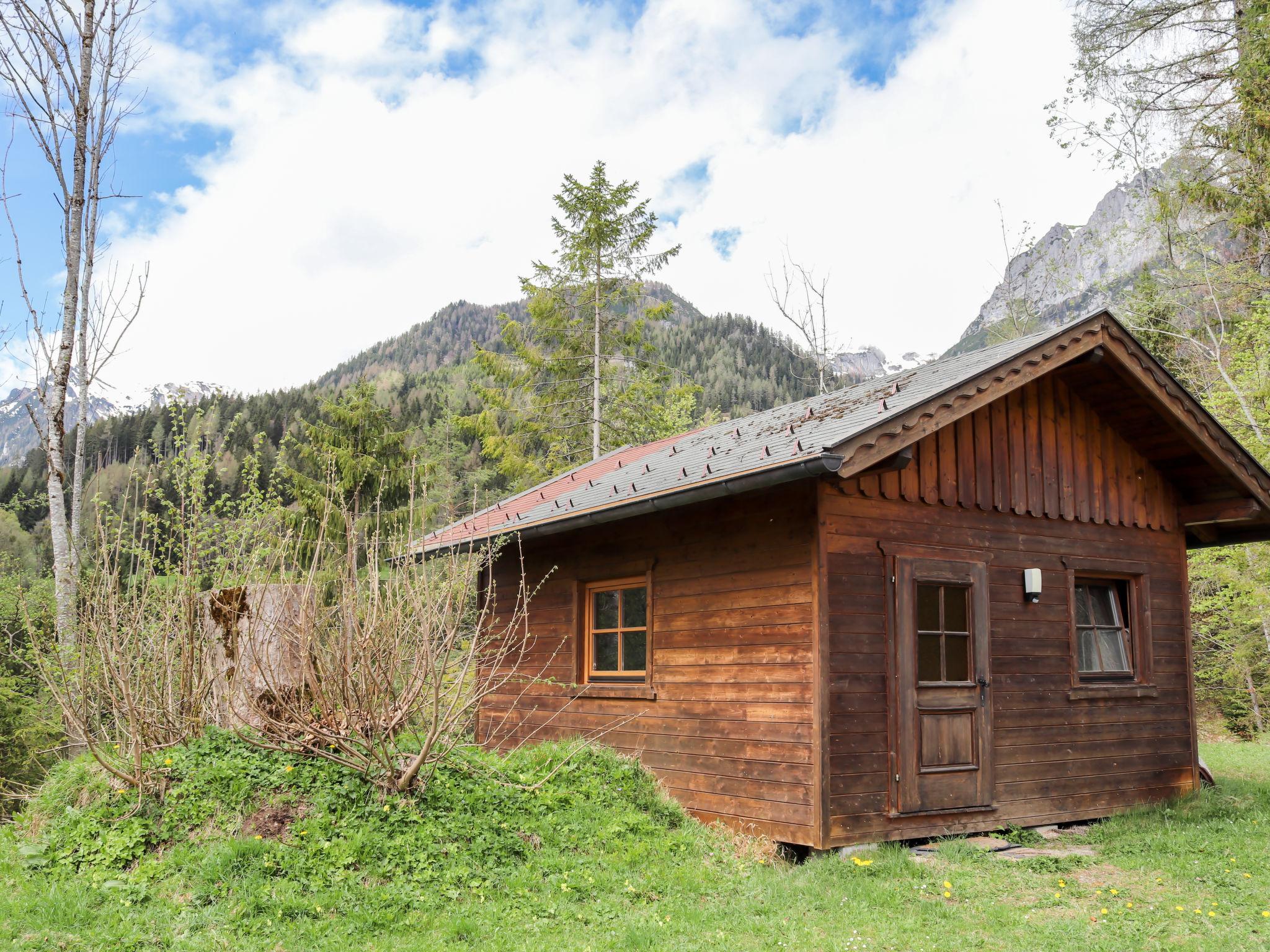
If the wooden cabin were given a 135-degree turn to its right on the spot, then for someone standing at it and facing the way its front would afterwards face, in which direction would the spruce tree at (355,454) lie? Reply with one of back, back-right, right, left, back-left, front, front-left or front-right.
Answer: front-right

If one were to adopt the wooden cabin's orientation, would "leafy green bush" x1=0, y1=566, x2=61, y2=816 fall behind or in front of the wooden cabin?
behind

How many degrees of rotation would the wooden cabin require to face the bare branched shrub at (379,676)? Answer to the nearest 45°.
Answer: approximately 90° to its right

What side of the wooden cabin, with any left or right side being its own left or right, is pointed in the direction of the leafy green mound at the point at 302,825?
right

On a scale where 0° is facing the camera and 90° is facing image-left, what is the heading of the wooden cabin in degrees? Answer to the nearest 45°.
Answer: approximately 315°
